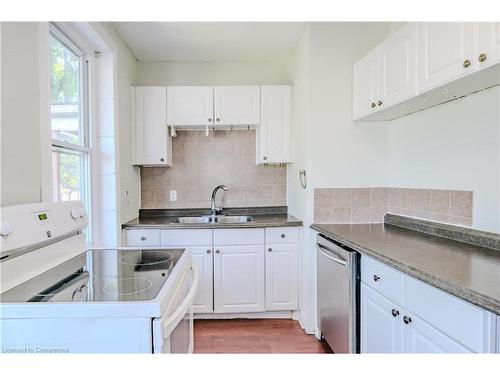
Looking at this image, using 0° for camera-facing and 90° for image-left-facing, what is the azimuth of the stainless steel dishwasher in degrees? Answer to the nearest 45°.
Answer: approximately 45°

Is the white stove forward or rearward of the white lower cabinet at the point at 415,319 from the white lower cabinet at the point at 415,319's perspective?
forward

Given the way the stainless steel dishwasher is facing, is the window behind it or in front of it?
in front

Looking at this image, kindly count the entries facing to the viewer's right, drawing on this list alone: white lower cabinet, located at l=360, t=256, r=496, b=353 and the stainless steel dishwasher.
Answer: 0

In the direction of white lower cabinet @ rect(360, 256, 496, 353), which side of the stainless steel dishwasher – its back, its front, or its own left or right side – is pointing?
left

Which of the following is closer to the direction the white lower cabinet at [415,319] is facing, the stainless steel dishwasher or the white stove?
the white stove

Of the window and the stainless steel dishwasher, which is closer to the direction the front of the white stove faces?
the stainless steel dishwasher

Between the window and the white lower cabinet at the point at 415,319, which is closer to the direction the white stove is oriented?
the white lower cabinet

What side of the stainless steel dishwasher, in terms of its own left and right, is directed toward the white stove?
front

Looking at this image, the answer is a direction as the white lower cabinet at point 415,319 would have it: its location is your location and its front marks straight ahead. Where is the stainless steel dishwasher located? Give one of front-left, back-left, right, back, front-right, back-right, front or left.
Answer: right

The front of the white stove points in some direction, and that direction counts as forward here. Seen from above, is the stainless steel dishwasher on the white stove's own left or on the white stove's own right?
on the white stove's own left

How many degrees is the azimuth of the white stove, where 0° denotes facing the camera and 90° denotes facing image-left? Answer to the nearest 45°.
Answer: approximately 315°

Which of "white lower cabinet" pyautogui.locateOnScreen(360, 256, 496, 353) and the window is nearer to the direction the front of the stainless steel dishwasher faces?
the window

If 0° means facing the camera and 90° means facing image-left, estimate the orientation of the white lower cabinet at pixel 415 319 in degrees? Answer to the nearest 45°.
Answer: approximately 45°

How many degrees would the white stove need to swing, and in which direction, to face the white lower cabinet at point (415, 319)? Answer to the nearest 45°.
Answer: approximately 45° to its left

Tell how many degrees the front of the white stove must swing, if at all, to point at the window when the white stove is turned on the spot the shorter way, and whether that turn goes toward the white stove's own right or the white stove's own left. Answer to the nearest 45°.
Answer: approximately 135° to the white stove's own left
